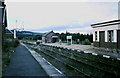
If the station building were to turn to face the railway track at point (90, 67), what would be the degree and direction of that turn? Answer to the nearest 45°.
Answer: approximately 45° to its left

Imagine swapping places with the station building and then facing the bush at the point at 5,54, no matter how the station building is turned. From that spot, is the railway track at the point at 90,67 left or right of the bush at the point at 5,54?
left

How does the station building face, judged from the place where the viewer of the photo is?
facing the viewer and to the left of the viewer

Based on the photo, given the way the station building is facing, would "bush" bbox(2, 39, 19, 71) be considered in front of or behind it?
in front
